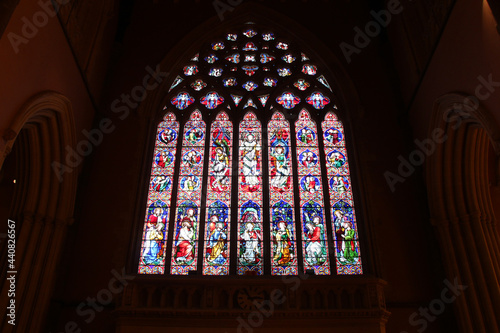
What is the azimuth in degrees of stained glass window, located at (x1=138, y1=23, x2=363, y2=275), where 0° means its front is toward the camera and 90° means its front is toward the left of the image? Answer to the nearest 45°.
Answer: approximately 0°
